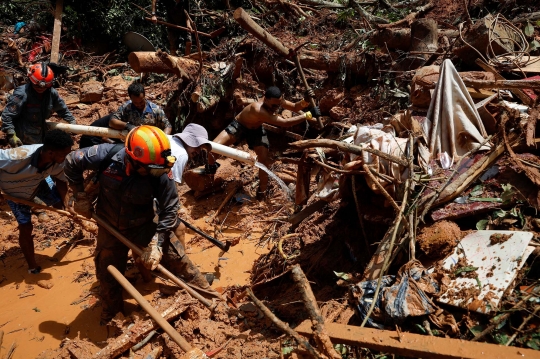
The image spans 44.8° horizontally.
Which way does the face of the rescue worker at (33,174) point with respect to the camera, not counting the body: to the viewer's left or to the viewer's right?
to the viewer's right

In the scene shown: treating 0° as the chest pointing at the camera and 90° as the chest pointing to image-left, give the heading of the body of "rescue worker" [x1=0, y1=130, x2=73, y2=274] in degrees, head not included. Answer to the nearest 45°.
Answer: approximately 270°

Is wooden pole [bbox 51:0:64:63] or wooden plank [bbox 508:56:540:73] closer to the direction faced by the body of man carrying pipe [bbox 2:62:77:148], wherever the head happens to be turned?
the wooden plank

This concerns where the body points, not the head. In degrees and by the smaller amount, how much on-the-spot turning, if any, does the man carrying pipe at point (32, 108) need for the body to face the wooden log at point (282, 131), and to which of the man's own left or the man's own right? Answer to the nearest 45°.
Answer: approximately 45° to the man's own left
